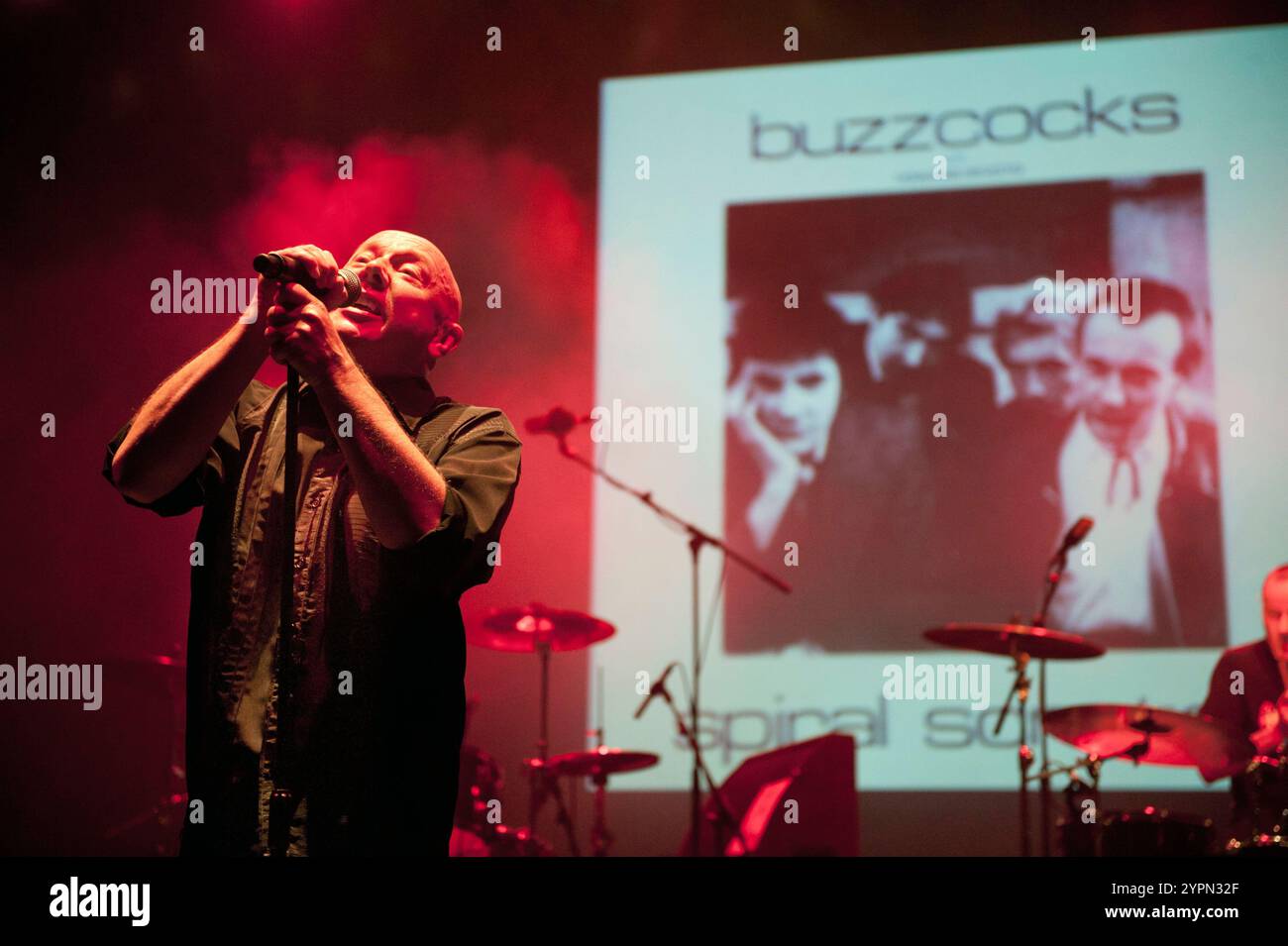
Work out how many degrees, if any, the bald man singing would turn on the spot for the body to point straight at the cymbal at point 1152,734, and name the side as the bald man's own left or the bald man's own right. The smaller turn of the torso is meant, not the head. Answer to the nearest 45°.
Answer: approximately 180°

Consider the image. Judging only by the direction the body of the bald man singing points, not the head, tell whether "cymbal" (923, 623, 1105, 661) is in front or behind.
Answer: behind

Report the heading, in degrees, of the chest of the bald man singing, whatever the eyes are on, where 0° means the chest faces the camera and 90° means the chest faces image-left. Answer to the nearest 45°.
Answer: approximately 45°

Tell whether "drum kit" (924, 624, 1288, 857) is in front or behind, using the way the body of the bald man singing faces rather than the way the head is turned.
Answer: behind

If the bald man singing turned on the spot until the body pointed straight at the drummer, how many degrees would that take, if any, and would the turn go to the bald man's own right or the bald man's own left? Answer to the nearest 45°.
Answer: approximately 180°
